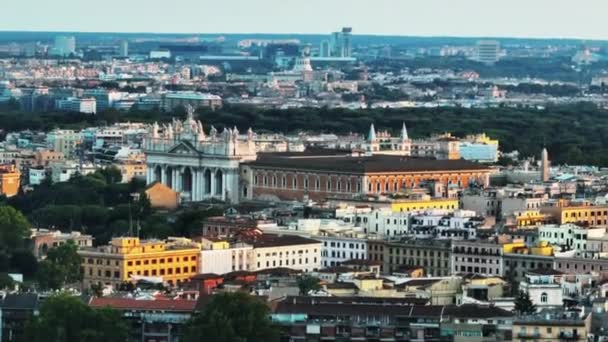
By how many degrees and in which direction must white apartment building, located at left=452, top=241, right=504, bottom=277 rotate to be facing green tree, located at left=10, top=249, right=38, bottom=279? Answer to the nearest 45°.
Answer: approximately 90° to its right

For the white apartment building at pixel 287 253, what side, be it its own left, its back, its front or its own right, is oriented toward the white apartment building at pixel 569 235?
left

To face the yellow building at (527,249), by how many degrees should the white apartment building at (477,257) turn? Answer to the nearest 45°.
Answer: approximately 90° to its left

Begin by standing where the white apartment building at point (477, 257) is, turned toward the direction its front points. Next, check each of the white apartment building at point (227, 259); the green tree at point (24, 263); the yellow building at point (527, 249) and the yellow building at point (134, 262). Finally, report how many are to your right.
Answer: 3

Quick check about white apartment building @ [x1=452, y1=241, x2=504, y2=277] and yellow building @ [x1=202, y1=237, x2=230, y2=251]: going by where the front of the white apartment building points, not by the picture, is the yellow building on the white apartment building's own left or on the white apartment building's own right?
on the white apartment building's own right

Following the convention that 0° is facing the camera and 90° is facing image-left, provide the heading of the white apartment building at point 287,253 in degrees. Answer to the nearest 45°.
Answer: approximately 0°

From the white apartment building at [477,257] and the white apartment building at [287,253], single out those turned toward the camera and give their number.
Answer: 2

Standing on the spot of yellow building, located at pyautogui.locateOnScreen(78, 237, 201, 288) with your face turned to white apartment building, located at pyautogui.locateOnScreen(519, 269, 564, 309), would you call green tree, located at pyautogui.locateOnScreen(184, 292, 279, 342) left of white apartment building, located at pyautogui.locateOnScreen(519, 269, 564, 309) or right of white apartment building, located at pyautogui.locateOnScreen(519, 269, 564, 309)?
right
